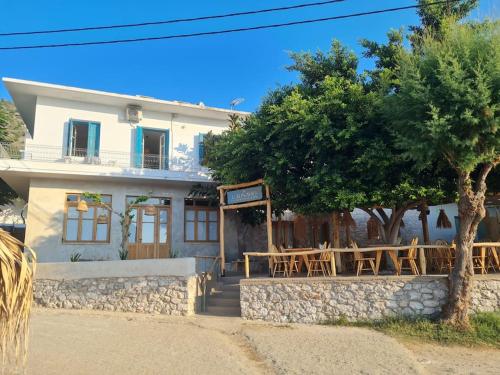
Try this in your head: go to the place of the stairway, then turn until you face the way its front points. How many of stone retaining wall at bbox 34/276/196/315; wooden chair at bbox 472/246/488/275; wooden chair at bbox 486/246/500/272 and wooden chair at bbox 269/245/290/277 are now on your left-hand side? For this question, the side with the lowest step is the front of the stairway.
3

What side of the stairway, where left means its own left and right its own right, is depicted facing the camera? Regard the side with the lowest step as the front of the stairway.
front

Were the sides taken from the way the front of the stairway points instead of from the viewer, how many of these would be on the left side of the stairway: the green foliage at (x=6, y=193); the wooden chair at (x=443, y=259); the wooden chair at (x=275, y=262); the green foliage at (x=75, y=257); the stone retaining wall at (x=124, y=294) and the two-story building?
2

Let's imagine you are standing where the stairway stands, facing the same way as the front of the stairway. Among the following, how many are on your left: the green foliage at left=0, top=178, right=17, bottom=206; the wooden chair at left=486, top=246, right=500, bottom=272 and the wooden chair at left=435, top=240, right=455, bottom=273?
2

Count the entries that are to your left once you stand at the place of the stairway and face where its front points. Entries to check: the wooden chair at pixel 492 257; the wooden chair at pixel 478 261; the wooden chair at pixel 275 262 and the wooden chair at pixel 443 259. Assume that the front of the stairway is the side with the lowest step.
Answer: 4

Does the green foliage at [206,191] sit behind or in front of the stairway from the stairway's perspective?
behind

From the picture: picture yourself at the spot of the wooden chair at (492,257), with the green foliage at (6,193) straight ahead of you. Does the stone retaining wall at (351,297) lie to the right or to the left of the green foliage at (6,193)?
left

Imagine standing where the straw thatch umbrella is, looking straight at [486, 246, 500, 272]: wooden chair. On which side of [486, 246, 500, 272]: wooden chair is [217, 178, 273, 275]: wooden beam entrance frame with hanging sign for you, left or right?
left

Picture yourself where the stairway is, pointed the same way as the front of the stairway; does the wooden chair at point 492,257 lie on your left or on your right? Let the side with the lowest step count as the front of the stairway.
on your left

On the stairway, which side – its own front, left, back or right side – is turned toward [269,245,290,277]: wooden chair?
left

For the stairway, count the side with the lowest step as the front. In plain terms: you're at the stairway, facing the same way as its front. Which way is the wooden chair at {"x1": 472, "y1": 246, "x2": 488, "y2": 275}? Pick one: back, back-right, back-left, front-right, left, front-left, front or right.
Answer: left

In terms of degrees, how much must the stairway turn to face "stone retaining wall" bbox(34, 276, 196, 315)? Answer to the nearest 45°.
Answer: approximately 90° to its right

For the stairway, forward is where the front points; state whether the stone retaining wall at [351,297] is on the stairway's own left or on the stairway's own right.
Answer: on the stairway's own left

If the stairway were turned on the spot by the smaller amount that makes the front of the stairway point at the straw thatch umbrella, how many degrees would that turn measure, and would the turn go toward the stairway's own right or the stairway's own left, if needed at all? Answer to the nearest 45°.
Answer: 0° — it already faces it
